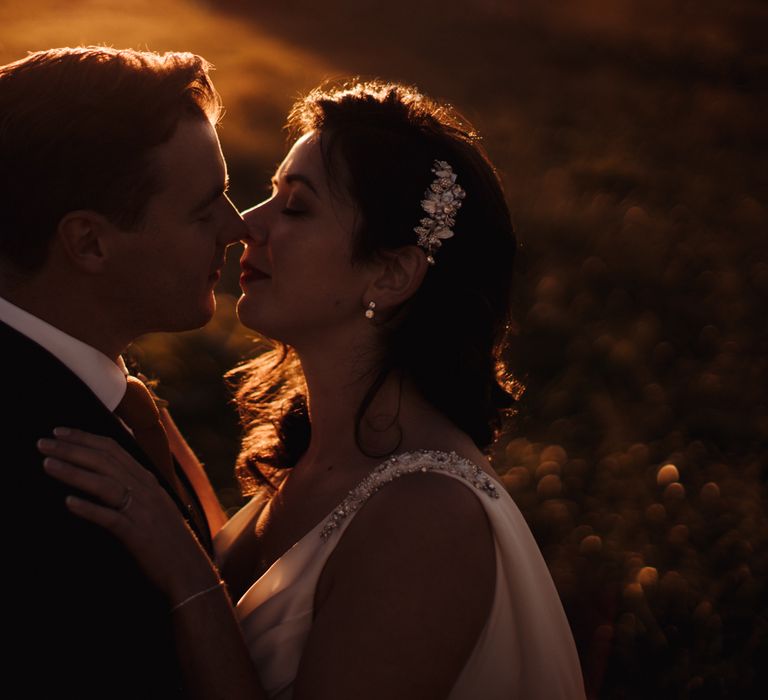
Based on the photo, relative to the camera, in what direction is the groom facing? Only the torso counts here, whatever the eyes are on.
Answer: to the viewer's right

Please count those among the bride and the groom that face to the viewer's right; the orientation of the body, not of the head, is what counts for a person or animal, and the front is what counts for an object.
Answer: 1

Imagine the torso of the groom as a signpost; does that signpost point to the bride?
yes

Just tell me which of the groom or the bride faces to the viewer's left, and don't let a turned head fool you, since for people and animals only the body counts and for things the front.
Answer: the bride

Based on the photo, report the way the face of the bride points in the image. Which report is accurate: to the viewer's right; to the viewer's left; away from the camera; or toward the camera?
to the viewer's left

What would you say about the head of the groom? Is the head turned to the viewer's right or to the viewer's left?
to the viewer's right

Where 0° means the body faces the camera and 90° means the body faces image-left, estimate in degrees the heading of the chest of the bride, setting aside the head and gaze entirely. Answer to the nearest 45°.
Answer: approximately 90°

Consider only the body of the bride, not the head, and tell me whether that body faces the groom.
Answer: yes

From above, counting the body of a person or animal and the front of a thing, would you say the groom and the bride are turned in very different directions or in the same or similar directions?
very different directions
